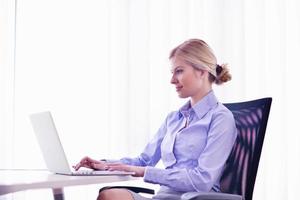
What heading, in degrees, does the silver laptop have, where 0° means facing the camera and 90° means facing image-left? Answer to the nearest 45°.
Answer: approximately 270°

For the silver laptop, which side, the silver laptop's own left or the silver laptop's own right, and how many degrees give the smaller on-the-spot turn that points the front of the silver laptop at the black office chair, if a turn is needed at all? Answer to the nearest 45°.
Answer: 0° — it already faces it

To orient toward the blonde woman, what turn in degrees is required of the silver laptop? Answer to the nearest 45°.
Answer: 0° — it already faces them

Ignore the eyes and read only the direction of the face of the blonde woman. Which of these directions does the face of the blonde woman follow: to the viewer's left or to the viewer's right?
to the viewer's left
